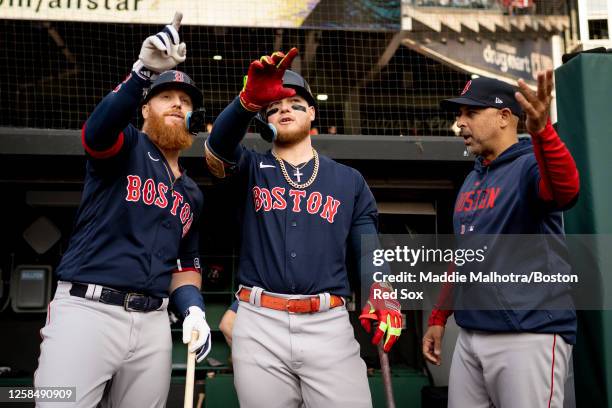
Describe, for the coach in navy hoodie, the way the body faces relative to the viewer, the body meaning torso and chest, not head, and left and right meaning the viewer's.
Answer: facing the viewer and to the left of the viewer

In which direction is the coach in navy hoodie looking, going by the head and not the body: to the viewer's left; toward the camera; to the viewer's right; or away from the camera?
to the viewer's left

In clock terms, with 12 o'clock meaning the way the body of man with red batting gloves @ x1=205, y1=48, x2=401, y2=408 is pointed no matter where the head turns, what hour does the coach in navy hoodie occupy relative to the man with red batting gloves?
The coach in navy hoodie is roughly at 9 o'clock from the man with red batting gloves.

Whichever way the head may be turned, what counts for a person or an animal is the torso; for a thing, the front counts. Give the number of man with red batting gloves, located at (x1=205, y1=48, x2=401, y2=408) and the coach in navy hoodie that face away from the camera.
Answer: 0

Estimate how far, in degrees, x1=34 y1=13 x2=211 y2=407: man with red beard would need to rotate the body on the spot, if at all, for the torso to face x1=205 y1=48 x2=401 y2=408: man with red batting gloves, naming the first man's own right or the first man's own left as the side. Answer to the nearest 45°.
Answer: approximately 45° to the first man's own left

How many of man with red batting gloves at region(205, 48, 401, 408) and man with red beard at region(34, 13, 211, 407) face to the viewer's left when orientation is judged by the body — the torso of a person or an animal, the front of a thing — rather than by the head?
0

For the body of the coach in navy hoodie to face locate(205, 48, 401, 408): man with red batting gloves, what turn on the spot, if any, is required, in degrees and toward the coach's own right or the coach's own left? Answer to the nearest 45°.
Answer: approximately 45° to the coach's own right

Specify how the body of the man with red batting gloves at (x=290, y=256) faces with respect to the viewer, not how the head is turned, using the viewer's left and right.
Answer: facing the viewer

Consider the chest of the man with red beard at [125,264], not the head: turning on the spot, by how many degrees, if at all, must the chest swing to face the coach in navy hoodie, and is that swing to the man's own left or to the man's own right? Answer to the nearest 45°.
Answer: approximately 45° to the man's own left

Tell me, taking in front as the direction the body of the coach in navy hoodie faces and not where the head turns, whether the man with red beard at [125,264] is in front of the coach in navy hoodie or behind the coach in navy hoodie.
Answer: in front

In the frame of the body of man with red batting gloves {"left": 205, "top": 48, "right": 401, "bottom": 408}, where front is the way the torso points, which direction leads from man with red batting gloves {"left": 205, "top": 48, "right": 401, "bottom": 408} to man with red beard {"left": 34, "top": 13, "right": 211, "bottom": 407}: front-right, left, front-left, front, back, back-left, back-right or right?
right
